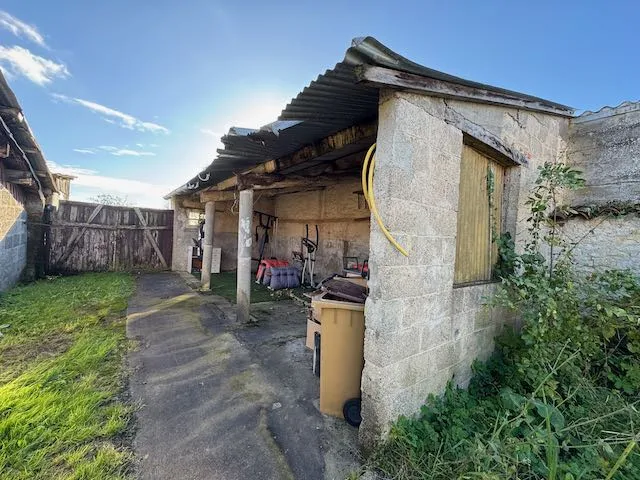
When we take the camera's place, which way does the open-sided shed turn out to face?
facing the viewer and to the left of the viewer

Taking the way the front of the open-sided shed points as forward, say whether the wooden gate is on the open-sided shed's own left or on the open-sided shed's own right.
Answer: on the open-sided shed's own right

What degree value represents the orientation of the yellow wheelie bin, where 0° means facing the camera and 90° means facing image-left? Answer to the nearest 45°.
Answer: approximately 90°

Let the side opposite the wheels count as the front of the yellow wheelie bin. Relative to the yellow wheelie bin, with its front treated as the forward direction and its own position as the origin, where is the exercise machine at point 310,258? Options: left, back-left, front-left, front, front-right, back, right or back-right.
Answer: right

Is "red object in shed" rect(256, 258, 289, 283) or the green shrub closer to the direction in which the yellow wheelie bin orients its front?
the red object in shed

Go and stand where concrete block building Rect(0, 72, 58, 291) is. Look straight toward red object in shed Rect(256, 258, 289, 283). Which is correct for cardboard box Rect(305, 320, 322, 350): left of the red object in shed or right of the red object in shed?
right

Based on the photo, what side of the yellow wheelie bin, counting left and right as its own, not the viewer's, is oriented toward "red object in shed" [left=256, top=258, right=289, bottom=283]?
right
